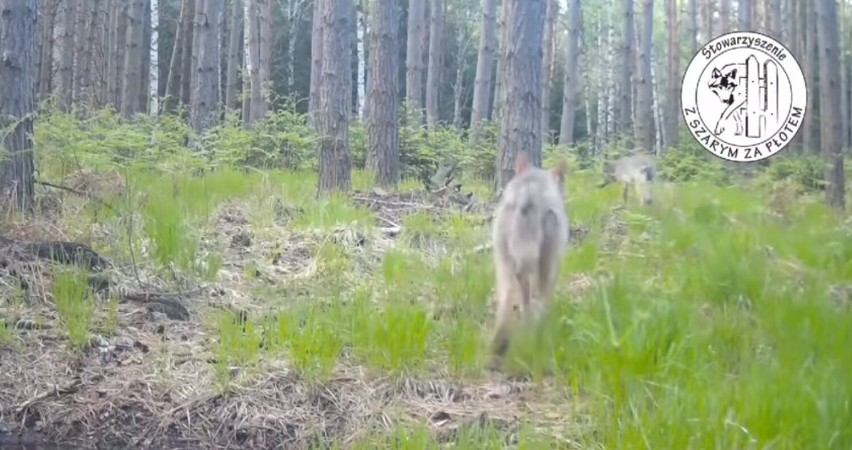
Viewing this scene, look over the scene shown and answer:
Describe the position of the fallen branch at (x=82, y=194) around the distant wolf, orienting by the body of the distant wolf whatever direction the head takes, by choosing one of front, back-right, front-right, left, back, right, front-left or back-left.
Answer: right

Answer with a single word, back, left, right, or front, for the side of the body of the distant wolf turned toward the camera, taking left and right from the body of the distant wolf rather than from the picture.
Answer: left

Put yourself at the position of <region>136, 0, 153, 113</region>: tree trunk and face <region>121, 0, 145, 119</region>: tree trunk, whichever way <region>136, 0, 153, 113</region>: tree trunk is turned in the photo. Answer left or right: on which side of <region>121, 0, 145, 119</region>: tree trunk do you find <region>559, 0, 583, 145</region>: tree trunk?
left
